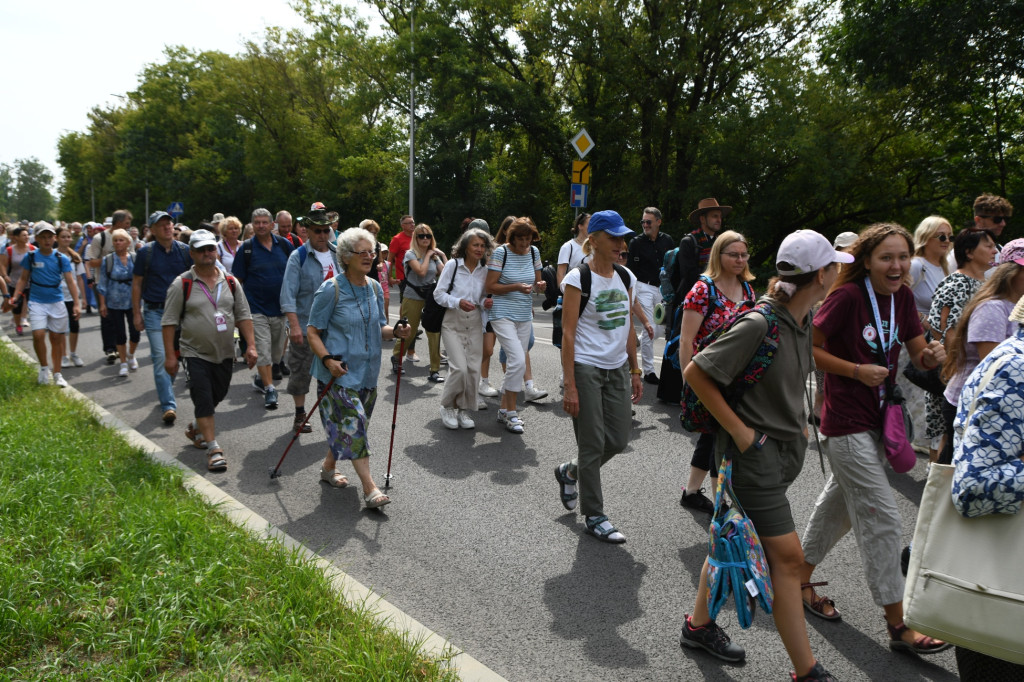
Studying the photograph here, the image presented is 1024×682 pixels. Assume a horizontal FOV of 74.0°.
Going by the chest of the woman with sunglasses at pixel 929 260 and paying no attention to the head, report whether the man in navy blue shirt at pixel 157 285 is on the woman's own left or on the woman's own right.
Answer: on the woman's own right

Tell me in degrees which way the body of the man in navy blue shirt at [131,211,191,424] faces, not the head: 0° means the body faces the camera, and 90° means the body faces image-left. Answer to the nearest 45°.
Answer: approximately 315°

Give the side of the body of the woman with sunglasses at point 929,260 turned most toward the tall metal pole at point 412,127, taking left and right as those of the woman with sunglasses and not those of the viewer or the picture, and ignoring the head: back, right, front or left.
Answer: back

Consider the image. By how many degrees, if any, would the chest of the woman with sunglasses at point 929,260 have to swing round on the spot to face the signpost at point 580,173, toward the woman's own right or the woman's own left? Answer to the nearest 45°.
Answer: approximately 180°

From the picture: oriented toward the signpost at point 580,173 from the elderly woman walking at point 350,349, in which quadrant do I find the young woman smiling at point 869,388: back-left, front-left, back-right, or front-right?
back-right

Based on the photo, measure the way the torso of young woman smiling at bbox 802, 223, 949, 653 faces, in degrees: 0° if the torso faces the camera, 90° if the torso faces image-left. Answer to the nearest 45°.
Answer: approximately 315°

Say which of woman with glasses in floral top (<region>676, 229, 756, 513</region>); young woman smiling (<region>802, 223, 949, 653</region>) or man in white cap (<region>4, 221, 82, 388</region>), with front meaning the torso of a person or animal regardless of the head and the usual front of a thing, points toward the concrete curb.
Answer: the man in white cap

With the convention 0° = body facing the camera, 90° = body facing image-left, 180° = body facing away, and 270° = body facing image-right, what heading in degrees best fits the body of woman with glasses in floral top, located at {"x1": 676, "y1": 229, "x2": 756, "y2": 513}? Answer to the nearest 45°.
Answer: approximately 315°

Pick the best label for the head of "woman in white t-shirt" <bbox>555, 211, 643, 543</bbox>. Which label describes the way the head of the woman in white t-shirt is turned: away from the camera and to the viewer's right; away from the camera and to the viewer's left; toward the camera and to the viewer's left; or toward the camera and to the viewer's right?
toward the camera and to the viewer's right

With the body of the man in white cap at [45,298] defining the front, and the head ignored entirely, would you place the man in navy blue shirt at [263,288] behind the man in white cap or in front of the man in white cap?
in front
